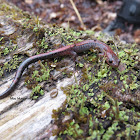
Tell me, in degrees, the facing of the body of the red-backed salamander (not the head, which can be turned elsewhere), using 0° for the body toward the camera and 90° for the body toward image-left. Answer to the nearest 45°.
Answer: approximately 315°
